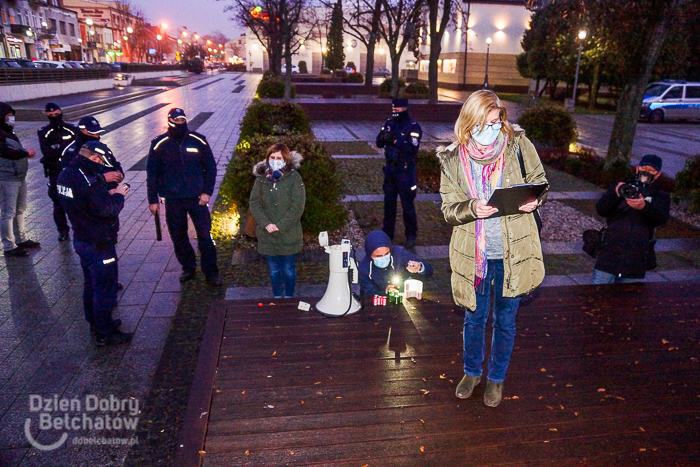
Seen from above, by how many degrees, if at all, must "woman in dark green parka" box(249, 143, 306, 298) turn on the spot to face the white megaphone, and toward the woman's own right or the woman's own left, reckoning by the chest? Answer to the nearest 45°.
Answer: approximately 45° to the woman's own left

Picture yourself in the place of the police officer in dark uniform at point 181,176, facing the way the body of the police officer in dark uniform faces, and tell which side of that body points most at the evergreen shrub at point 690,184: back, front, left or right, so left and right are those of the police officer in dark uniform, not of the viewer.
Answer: left

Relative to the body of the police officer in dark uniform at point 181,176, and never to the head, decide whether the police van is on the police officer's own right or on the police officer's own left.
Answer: on the police officer's own left

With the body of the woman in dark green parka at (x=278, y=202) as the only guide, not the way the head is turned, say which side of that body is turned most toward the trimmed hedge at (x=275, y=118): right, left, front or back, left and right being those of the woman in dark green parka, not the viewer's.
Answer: back

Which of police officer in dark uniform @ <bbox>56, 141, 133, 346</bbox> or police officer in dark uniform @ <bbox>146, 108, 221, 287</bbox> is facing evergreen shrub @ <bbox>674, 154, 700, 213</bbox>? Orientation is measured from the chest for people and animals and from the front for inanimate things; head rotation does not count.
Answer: police officer in dark uniform @ <bbox>56, 141, 133, 346</bbox>

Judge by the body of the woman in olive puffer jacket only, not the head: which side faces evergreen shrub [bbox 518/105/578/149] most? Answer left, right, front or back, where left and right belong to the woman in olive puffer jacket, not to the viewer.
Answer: back

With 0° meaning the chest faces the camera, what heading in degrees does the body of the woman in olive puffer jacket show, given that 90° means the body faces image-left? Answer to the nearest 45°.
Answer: approximately 0°

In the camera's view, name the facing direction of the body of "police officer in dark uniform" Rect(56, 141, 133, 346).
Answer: to the viewer's right

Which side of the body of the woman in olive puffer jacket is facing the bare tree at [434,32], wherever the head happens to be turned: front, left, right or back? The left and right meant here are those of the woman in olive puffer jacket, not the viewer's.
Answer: back
